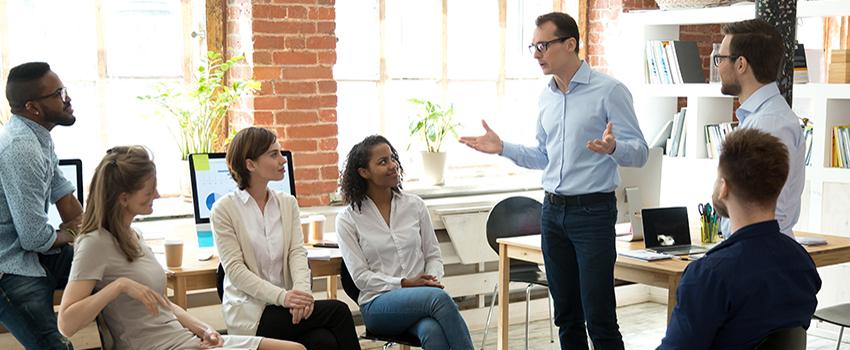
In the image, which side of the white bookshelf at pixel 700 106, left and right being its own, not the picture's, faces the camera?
front

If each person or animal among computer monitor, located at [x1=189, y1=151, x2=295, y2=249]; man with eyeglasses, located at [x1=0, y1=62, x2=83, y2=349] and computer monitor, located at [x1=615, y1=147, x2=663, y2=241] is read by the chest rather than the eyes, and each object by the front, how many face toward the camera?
1

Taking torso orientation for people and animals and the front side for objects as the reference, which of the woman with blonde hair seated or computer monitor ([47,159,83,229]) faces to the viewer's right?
the woman with blonde hair seated

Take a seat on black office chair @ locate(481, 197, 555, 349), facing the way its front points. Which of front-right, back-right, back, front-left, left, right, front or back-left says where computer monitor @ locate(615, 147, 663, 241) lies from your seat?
front

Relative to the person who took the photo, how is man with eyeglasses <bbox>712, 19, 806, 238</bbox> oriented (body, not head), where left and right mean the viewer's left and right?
facing to the left of the viewer

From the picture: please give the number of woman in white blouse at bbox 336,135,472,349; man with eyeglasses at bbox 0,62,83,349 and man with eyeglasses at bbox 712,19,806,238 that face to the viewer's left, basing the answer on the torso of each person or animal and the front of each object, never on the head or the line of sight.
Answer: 1

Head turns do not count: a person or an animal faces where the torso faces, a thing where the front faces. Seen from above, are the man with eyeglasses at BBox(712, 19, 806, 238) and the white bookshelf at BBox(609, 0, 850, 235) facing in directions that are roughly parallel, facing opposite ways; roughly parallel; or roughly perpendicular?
roughly perpendicular

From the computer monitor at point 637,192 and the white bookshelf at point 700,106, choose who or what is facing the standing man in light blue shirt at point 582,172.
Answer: the white bookshelf

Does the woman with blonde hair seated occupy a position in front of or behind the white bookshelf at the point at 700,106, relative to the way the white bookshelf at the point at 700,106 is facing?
in front

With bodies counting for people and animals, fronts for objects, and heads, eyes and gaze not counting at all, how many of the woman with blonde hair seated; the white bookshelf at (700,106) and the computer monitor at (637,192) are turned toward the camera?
1

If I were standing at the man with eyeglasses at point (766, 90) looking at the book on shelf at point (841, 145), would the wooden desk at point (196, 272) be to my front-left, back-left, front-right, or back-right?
back-left

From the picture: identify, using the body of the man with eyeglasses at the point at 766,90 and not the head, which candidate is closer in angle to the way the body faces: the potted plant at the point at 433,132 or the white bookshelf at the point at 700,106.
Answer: the potted plant

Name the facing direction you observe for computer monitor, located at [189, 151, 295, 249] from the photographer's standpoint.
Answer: facing the viewer

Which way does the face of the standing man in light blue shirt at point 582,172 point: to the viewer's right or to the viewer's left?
to the viewer's left

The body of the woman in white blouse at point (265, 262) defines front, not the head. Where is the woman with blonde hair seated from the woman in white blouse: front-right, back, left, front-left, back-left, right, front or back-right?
right

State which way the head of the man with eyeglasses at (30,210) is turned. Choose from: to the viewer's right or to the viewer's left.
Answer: to the viewer's right

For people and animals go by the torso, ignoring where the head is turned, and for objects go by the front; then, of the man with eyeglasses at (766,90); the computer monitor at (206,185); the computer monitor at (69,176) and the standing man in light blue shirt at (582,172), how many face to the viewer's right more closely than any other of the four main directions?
0

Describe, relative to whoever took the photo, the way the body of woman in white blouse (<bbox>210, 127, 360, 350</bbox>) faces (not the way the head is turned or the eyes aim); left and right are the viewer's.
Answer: facing the viewer and to the right of the viewer

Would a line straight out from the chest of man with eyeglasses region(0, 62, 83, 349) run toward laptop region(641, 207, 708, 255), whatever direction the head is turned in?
yes

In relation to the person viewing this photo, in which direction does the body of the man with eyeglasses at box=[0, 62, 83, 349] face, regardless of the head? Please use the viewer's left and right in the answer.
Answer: facing to the right of the viewer
